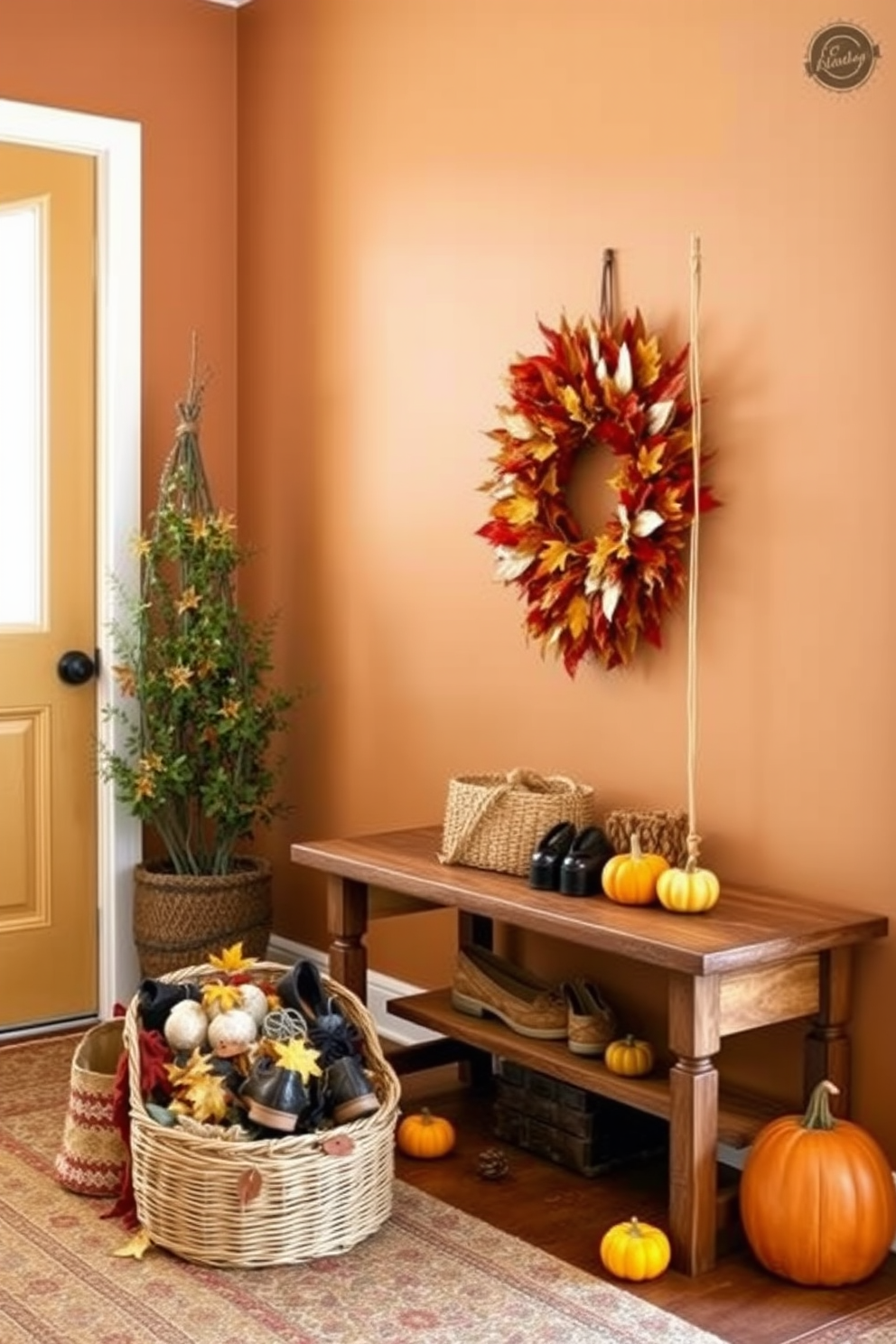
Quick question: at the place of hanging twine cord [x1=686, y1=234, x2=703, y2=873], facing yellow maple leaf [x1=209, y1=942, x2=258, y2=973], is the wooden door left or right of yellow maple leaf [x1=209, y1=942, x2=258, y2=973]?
right

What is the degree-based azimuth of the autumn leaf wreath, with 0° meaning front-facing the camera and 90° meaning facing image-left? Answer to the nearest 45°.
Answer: approximately 45°
